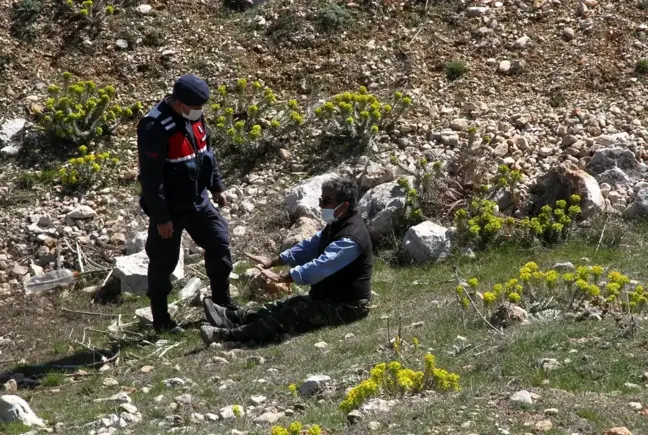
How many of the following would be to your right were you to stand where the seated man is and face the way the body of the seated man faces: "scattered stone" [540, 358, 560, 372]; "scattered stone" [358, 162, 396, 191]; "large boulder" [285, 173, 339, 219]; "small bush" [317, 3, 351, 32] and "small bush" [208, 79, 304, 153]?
4

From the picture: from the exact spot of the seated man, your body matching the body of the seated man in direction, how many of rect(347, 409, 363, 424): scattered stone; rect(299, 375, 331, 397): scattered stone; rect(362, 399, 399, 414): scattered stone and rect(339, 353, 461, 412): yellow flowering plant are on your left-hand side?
4

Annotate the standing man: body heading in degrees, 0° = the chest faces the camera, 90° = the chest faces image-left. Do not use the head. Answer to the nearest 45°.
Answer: approximately 315°

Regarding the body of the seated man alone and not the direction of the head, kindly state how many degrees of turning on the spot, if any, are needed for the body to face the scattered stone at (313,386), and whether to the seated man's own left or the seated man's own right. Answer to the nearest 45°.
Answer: approximately 90° to the seated man's own left

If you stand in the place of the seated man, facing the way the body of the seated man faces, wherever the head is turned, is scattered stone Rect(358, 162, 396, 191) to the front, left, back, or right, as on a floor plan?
right

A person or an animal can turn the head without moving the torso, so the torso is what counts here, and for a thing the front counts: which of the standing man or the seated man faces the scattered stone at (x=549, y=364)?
the standing man

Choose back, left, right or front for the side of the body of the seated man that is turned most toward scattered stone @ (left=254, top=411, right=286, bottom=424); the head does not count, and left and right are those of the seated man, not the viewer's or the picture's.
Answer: left

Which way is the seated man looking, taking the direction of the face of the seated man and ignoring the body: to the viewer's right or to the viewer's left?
to the viewer's left

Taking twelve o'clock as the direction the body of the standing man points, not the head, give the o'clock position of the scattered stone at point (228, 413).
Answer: The scattered stone is roughly at 1 o'clock from the standing man.

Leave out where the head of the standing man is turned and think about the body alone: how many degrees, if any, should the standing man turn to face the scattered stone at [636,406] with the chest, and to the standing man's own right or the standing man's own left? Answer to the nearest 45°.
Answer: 0° — they already face it

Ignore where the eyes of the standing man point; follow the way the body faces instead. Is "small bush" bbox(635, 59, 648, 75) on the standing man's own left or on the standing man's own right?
on the standing man's own left

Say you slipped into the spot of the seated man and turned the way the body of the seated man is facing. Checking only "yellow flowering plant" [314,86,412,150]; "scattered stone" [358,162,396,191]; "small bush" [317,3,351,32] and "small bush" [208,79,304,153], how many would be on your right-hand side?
4

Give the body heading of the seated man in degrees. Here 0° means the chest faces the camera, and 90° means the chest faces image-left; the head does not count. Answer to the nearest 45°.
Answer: approximately 90°

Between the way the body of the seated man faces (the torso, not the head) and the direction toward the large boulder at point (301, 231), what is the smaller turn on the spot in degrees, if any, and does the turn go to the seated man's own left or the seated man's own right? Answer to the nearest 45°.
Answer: approximately 90° to the seated man's own right

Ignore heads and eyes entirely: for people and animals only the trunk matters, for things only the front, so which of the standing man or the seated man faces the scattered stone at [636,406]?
the standing man

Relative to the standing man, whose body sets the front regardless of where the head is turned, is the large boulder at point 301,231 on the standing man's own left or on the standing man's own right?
on the standing man's own left

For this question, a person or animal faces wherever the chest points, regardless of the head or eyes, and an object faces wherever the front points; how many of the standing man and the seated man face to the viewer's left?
1
